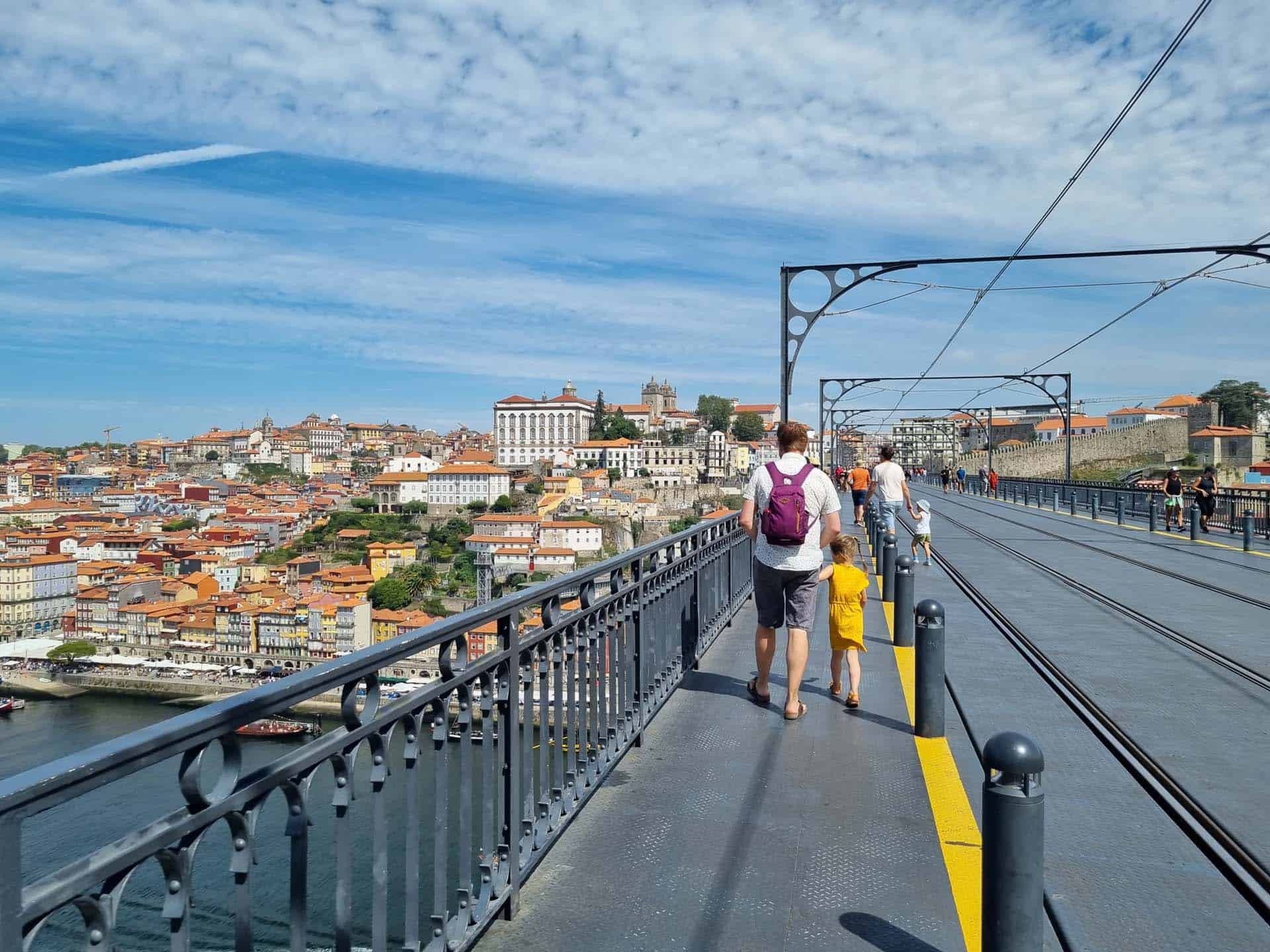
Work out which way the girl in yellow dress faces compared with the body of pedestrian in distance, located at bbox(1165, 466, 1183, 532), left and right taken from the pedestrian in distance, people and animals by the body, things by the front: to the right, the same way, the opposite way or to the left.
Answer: the opposite way

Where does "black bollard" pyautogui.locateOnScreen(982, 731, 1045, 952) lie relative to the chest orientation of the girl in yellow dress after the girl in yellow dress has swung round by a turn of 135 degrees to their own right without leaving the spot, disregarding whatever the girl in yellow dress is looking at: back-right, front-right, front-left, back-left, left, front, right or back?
front-right

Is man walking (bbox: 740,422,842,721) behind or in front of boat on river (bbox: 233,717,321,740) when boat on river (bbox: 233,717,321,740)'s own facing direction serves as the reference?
behind

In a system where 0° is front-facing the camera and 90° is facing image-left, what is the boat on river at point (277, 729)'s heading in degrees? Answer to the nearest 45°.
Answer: approximately 90°

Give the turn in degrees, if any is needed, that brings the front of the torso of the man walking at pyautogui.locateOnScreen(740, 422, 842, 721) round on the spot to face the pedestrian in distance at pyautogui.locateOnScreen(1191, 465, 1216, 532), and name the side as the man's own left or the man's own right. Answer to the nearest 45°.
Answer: approximately 45° to the man's own right

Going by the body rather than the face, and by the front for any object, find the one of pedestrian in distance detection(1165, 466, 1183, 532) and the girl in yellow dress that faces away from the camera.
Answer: the girl in yellow dress

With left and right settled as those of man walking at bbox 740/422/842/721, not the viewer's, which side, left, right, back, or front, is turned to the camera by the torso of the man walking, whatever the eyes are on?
back

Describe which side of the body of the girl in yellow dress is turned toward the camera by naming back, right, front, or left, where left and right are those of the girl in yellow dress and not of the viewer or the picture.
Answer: back

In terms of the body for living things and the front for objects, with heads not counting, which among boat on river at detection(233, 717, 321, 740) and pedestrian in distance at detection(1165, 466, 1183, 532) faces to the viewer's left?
the boat on river

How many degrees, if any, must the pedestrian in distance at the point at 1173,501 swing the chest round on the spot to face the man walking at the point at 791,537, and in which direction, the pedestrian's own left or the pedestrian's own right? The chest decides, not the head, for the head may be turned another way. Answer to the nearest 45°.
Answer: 0° — they already face them

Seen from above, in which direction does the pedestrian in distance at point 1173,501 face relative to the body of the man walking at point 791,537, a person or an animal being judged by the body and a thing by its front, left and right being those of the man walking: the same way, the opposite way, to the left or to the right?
the opposite way
